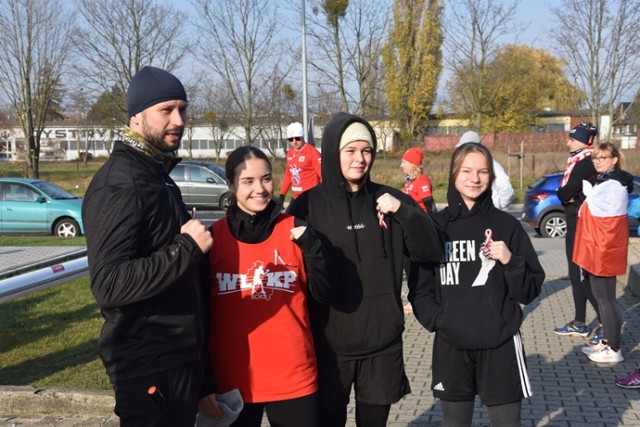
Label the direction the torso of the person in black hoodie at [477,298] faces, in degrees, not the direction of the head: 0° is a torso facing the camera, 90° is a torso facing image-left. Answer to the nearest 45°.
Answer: approximately 0°

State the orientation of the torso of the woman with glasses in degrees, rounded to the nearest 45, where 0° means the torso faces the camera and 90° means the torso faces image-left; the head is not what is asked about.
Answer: approximately 90°

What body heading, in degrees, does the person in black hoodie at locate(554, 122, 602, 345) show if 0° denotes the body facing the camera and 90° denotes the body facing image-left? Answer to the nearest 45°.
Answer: approximately 90°

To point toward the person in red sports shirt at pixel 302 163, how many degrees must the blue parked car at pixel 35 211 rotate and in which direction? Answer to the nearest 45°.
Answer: approximately 45° to its right

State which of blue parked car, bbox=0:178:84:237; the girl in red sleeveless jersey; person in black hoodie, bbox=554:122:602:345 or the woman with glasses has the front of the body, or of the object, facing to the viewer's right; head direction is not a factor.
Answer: the blue parked car

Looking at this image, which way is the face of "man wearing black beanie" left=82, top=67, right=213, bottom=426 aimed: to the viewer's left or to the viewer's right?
to the viewer's right

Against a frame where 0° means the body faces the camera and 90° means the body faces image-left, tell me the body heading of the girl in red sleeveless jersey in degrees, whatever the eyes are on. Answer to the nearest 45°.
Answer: approximately 0°

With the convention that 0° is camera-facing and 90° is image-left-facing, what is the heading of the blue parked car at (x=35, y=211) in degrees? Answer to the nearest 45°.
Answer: approximately 270°

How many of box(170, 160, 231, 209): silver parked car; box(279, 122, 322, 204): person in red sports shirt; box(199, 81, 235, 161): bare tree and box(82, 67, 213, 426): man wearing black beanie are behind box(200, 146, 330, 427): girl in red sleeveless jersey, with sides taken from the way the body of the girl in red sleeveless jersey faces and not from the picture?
3

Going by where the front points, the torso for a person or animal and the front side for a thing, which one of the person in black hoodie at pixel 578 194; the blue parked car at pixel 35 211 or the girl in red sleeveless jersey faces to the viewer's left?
the person in black hoodie
